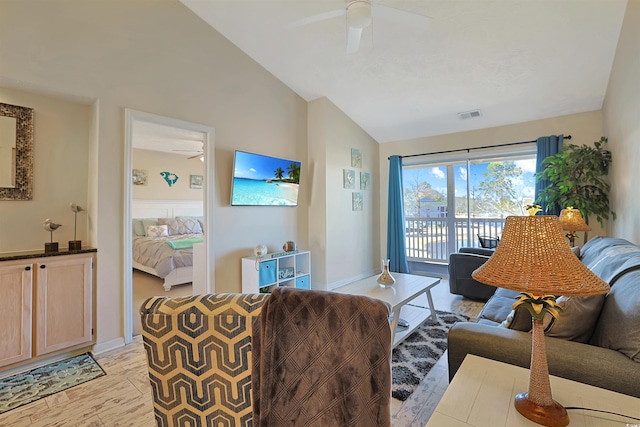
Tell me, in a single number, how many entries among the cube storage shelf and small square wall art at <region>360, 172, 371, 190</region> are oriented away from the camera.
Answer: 0

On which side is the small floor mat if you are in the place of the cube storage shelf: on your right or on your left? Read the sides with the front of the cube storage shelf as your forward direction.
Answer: on your right

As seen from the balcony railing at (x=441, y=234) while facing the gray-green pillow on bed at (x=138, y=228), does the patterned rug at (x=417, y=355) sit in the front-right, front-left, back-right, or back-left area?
front-left

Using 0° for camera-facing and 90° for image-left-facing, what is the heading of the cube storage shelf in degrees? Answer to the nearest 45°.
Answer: approximately 315°

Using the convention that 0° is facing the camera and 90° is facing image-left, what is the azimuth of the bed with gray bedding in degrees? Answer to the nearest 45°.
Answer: approximately 315°

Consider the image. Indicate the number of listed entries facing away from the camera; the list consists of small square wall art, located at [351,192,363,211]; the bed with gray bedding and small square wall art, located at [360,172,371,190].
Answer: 0

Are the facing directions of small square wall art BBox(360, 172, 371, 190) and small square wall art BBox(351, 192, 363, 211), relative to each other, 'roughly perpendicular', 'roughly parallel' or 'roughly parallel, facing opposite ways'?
roughly parallel
